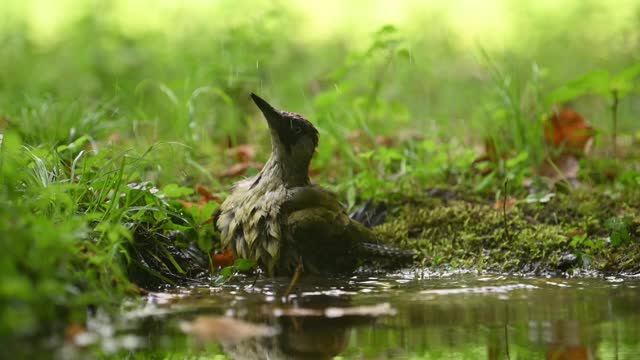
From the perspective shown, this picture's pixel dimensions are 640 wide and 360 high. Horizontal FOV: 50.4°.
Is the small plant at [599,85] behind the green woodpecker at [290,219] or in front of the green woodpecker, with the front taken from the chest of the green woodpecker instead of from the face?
behind

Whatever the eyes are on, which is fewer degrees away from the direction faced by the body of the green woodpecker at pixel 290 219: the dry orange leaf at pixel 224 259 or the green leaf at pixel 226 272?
the green leaf

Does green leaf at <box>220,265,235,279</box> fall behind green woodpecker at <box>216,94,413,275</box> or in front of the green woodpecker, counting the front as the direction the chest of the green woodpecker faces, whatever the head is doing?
in front

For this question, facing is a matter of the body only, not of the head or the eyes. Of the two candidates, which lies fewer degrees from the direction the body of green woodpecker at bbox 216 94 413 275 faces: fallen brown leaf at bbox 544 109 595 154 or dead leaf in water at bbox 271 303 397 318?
the dead leaf in water

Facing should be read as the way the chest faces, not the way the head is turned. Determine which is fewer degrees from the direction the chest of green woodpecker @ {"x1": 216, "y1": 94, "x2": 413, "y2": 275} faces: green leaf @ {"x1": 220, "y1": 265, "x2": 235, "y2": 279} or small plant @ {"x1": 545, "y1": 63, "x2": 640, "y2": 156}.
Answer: the green leaf

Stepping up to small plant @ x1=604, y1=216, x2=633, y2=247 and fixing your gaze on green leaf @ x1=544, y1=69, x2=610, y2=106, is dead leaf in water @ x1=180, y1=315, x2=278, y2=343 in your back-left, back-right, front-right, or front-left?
back-left

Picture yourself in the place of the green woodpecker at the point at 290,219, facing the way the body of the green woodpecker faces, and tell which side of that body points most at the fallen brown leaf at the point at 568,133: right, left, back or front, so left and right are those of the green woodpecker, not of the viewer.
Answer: back

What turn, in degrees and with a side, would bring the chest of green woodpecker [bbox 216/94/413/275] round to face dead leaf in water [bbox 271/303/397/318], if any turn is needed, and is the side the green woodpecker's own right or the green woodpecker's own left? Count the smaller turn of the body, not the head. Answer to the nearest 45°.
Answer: approximately 45° to the green woodpecker's own left

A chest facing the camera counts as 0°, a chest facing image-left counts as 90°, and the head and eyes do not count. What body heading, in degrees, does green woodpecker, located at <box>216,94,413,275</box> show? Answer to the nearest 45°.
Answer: approximately 45°
